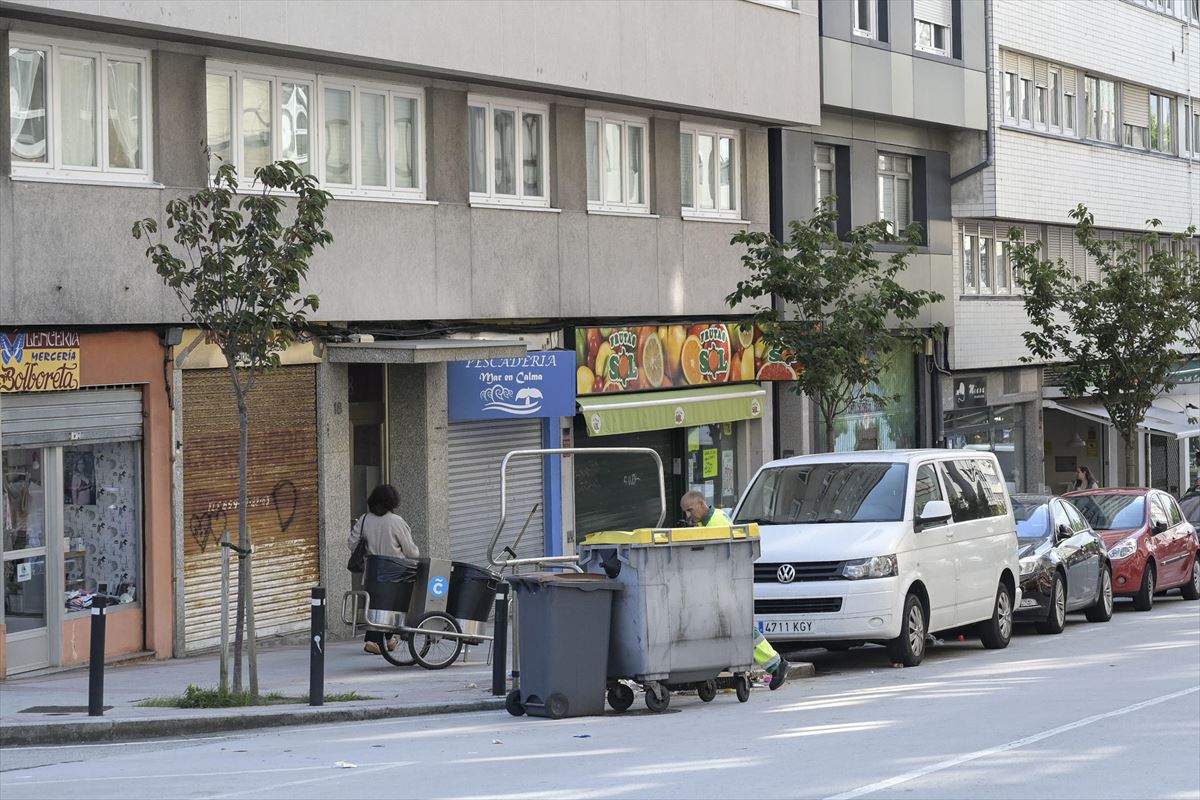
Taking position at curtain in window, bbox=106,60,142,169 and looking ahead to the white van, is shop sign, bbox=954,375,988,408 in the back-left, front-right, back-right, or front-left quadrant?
front-left

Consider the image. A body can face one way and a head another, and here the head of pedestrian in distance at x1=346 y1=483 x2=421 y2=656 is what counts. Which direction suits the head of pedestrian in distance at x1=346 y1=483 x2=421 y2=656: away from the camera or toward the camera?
away from the camera

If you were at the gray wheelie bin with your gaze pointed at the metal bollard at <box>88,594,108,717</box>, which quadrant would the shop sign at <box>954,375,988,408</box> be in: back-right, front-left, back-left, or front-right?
back-right

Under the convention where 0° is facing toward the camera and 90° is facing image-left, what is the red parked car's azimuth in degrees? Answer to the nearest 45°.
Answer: approximately 45°

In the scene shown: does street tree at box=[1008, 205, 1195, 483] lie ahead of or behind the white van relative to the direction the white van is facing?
behind

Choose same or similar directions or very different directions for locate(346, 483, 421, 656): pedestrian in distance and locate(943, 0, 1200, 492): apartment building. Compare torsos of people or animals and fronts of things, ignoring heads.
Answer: very different directions

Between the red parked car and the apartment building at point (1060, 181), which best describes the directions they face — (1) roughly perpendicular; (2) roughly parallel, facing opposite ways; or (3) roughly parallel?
roughly perpendicular

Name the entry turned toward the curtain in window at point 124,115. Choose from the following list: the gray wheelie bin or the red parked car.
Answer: the red parked car

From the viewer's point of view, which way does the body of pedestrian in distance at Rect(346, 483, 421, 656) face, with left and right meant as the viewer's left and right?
facing away from the viewer

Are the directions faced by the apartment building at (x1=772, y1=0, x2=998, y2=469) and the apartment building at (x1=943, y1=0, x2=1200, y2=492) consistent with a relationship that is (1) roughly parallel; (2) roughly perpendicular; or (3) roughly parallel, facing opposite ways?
roughly parallel

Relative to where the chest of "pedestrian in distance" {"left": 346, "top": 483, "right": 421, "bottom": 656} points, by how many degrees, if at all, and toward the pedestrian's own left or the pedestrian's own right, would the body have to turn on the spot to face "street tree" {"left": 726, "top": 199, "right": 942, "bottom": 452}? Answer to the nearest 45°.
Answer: approximately 45° to the pedestrian's own right

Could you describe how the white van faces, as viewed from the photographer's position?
facing the viewer and to the left of the viewer

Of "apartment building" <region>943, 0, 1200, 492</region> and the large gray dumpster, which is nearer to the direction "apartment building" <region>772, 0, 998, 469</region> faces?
the large gray dumpster
